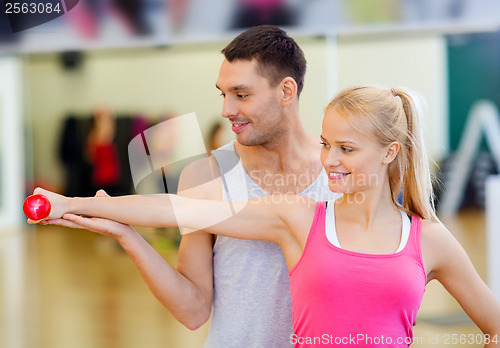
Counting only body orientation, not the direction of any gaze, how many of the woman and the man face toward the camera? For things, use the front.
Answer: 2

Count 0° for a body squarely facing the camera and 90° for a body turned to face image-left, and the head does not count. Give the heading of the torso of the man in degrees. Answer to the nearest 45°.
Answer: approximately 0°

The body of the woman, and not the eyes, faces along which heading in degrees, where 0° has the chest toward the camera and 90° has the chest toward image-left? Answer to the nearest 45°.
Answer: approximately 0°
